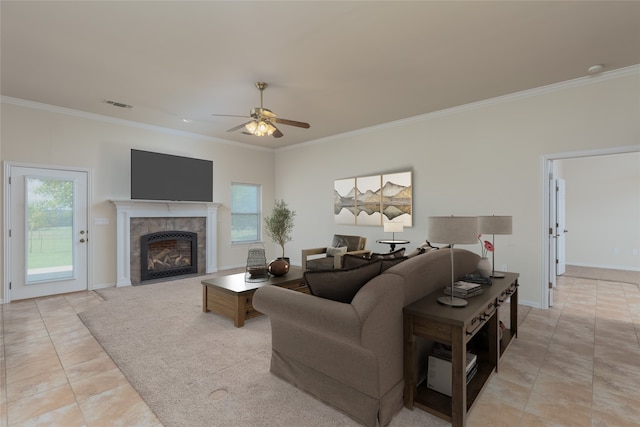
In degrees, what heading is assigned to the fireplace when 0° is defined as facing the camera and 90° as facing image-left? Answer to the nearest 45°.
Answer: approximately 315°

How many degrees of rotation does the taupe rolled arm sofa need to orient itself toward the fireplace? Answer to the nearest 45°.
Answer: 0° — it already faces it

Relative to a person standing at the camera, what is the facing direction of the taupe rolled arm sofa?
facing away from the viewer and to the left of the viewer

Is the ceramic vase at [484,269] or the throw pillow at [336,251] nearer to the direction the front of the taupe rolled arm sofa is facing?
the throw pillow

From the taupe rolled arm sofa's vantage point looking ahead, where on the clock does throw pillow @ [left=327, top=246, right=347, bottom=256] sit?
The throw pillow is roughly at 1 o'clock from the taupe rolled arm sofa.

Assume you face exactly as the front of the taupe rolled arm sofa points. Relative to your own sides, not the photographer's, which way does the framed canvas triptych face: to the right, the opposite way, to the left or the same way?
to the left

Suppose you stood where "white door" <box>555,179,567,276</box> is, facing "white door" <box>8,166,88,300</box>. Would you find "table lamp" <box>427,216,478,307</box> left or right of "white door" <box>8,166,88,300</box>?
left

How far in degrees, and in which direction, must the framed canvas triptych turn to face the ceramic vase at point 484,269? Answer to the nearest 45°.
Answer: approximately 45° to its left
